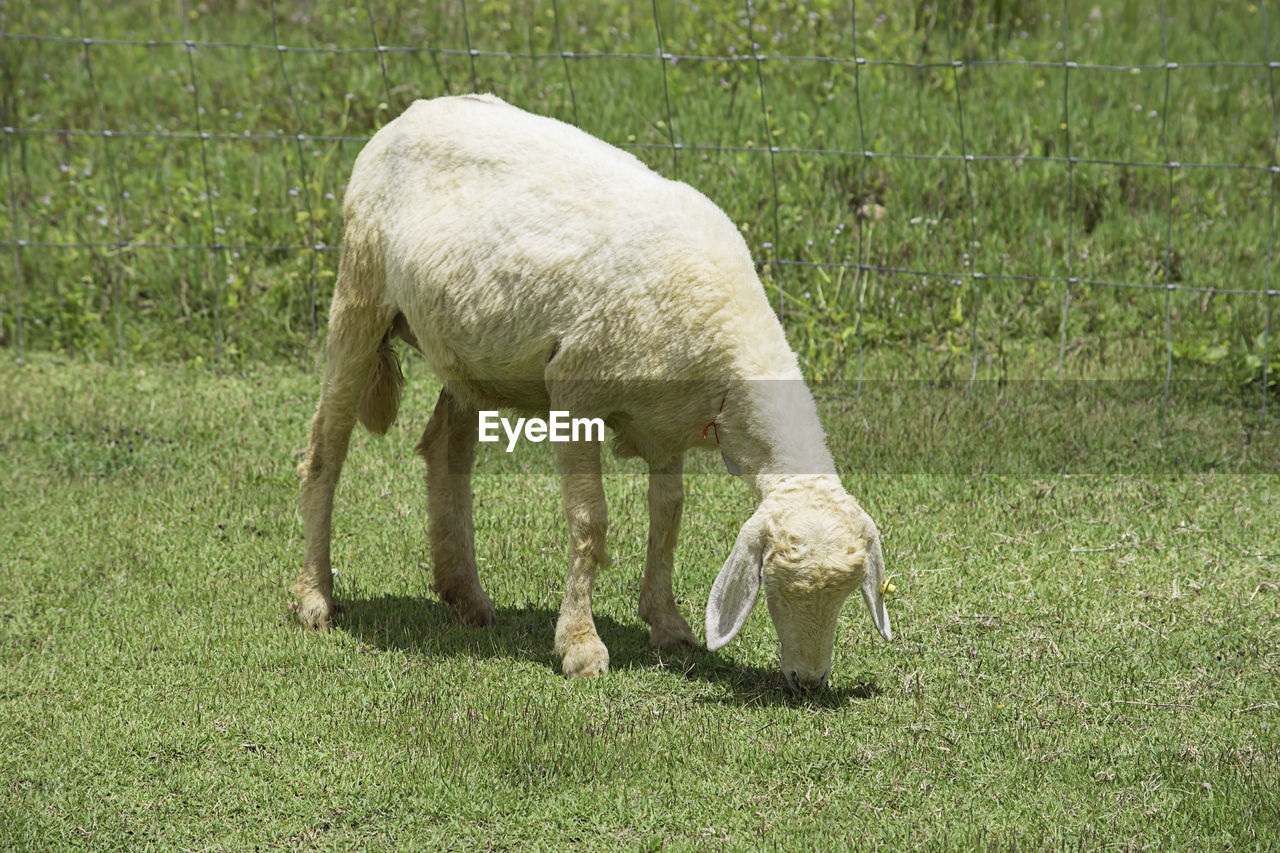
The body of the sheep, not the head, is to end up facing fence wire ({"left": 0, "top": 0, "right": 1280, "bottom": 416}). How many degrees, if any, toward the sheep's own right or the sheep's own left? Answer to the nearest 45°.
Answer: approximately 135° to the sheep's own left

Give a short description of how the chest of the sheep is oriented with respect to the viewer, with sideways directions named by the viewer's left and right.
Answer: facing the viewer and to the right of the viewer
